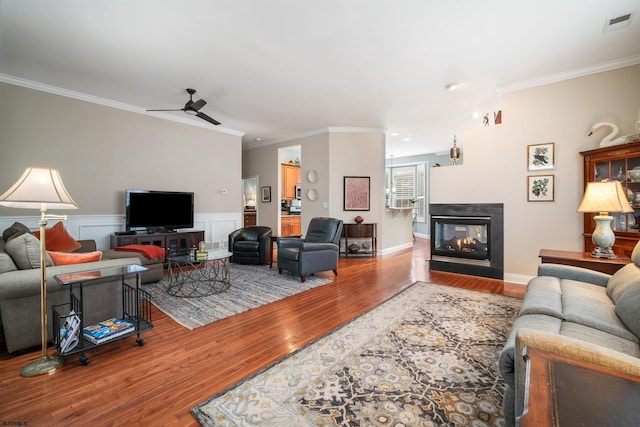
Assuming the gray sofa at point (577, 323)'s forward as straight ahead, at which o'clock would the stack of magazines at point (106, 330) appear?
The stack of magazines is roughly at 11 o'clock from the gray sofa.

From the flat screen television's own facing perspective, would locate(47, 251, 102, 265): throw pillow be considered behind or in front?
in front

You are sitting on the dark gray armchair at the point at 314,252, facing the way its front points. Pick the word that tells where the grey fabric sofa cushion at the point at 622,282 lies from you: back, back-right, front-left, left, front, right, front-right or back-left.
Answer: left

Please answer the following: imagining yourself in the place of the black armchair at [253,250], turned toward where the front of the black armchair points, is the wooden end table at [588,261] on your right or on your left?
on your left

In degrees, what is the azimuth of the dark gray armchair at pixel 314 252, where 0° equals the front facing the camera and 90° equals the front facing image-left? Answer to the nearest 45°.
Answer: approximately 45°

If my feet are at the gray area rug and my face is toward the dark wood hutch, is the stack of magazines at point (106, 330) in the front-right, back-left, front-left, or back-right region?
back-right

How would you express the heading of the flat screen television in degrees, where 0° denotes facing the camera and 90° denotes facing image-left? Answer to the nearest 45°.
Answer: approximately 0°

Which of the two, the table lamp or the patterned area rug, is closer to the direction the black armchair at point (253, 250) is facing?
the patterned area rug

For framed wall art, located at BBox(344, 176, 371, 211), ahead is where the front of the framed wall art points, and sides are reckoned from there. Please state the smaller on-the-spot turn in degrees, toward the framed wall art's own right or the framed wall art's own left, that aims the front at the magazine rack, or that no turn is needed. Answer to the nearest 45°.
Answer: approximately 45° to the framed wall art's own right

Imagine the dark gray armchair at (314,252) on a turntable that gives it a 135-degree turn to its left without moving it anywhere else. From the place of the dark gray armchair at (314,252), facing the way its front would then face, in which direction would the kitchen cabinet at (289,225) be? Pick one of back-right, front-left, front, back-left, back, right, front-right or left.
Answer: left

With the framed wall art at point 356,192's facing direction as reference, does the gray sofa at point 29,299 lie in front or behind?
in front

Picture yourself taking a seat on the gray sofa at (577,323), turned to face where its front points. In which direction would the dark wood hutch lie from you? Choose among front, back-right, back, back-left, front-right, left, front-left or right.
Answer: right

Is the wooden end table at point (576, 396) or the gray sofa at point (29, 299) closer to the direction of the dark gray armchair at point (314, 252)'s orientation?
the gray sofa
